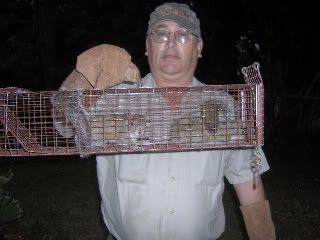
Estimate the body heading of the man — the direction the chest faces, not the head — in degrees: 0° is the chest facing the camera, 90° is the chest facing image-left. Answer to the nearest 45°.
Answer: approximately 0°
